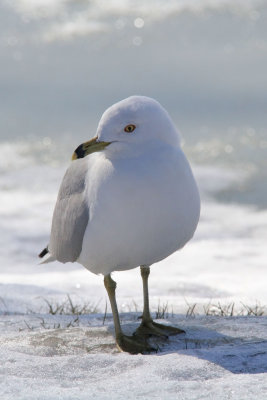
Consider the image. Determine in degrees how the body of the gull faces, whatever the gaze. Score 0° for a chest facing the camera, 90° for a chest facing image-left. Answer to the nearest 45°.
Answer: approximately 315°
